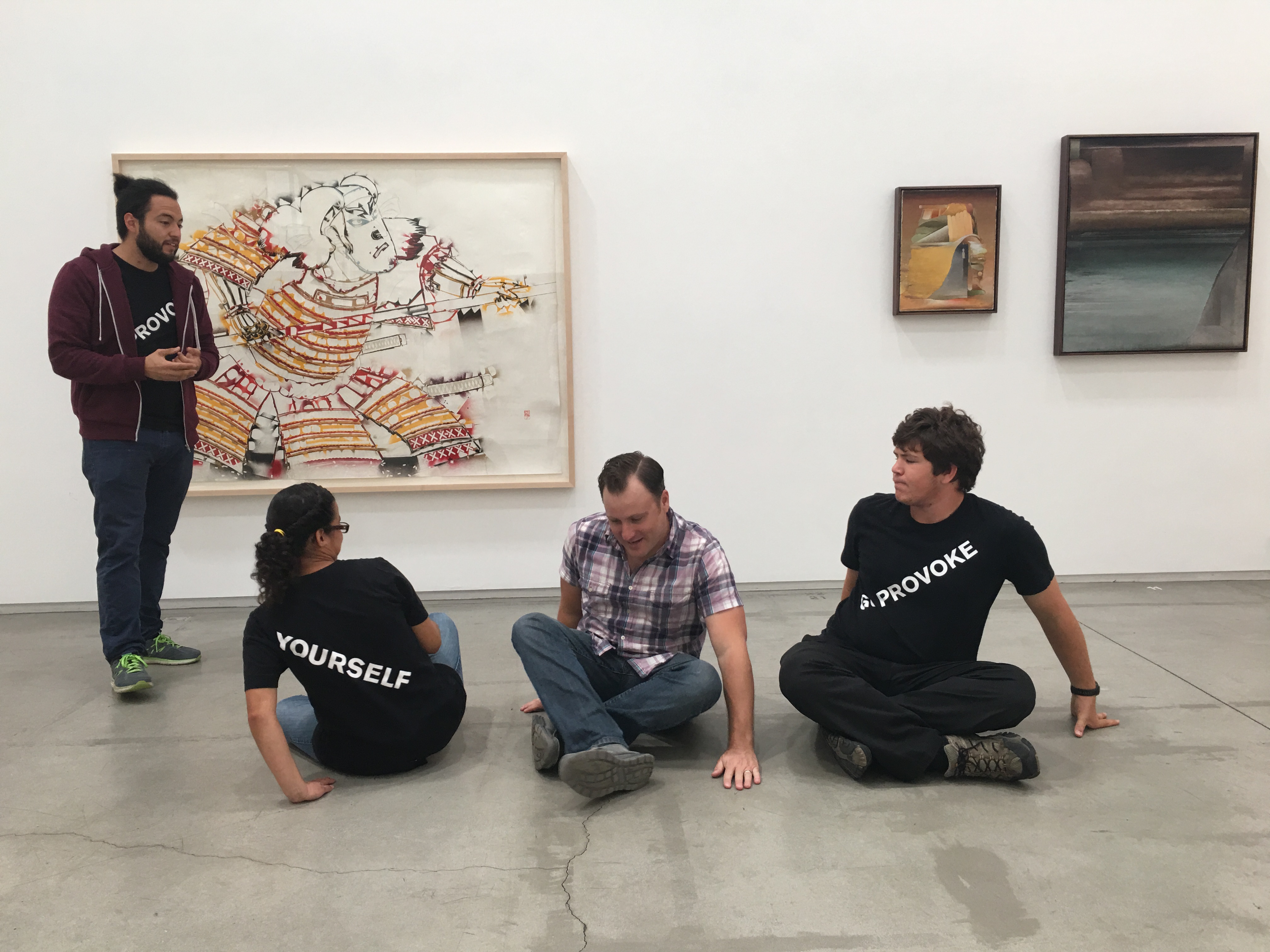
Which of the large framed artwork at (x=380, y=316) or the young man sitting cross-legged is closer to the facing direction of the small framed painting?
the young man sitting cross-legged

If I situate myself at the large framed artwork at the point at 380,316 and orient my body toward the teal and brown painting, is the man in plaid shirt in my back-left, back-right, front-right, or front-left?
front-right

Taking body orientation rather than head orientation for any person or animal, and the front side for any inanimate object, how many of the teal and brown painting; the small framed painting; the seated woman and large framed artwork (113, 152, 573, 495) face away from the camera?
1

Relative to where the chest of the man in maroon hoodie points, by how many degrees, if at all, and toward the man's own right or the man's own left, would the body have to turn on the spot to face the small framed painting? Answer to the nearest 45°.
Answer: approximately 45° to the man's own left

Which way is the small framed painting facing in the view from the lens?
facing the viewer

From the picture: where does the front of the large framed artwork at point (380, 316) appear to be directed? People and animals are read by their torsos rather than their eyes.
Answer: toward the camera

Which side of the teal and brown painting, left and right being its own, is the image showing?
front

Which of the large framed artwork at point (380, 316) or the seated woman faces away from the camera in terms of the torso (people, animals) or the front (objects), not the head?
the seated woman

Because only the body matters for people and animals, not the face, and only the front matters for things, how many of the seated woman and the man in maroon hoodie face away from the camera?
1

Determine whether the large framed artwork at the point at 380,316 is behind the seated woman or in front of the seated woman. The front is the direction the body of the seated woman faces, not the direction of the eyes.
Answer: in front

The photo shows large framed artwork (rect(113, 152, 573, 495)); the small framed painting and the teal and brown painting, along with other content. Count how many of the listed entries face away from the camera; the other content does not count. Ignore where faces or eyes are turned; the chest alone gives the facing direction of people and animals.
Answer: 0

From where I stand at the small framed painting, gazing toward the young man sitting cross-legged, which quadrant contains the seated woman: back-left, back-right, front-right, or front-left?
front-right

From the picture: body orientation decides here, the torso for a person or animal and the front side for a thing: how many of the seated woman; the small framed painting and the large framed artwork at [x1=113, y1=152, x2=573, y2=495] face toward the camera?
2

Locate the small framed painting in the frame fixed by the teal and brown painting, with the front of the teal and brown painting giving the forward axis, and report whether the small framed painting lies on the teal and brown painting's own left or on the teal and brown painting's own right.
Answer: on the teal and brown painting's own right

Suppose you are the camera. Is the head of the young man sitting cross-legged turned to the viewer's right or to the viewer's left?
to the viewer's left

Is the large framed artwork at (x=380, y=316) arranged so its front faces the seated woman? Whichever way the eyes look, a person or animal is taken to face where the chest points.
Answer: yes

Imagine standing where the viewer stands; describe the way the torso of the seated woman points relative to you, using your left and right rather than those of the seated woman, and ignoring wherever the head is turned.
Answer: facing away from the viewer

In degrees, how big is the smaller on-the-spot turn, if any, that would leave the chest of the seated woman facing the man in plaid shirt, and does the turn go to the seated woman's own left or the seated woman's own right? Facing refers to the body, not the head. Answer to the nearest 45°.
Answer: approximately 90° to the seated woman's own right
